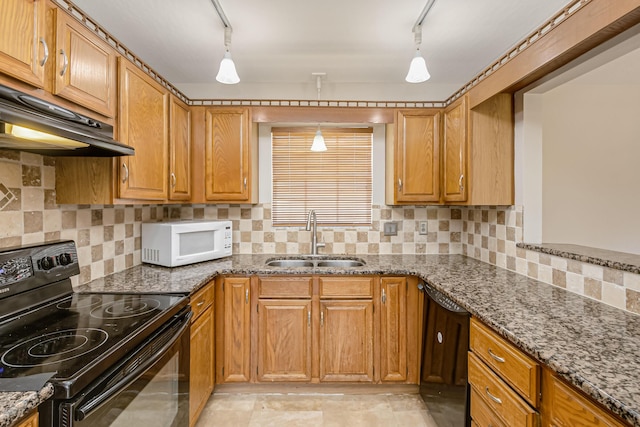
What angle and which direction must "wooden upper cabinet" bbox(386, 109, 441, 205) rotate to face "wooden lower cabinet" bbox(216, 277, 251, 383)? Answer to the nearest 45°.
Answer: approximately 45° to its right

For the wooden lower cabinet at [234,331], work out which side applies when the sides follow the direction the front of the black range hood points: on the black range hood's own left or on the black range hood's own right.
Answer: on the black range hood's own left

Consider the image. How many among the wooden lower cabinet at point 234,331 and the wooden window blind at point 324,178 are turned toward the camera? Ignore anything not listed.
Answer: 2

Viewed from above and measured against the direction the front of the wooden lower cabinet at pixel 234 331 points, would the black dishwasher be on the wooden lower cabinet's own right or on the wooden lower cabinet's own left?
on the wooden lower cabinet's own left

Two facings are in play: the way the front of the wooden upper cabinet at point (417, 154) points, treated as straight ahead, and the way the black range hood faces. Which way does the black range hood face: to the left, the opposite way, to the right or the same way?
to the left

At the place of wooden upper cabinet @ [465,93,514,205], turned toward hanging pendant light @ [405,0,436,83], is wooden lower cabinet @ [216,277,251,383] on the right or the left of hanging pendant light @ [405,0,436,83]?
right

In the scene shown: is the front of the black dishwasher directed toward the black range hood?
yes

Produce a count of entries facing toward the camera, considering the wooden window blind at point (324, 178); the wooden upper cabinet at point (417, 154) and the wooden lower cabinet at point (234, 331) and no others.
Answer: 3
